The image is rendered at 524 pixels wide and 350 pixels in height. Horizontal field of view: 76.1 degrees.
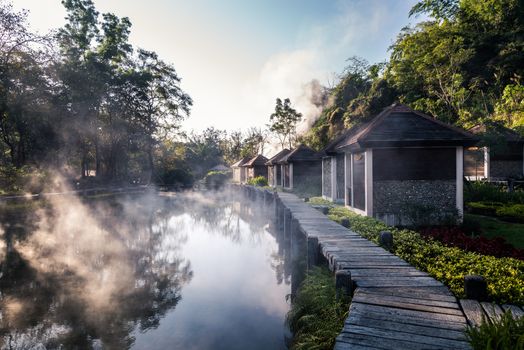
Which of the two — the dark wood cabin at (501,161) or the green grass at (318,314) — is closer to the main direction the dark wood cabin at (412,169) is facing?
the green grass

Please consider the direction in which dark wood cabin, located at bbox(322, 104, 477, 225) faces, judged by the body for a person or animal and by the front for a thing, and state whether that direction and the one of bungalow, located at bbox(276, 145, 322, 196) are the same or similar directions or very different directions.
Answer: same or similar directions

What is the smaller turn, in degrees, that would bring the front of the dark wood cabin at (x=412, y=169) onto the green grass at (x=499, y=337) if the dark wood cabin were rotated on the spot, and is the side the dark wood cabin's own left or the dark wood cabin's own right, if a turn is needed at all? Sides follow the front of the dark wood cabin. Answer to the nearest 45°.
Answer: approximately 90° to the dark wood cabin's own left

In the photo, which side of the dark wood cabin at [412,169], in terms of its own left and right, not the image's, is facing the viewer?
left

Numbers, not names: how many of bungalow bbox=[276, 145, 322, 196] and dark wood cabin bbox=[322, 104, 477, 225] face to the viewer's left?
2

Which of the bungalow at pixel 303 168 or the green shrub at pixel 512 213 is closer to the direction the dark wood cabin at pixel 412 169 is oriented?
the bungalow

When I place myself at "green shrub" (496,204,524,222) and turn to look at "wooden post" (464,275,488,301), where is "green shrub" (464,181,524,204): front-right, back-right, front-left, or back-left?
back-right

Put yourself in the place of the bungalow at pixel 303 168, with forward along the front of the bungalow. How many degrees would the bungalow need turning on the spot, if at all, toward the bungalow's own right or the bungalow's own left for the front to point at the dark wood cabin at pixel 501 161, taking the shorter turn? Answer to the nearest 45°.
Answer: approximately 180°

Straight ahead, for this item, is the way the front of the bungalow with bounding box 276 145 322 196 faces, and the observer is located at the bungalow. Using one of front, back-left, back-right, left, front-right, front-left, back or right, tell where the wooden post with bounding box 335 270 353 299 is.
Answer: left

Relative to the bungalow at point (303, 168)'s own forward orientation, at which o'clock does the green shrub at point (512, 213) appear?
The green shrub is roughly at 8 o'clock from the bungalow.

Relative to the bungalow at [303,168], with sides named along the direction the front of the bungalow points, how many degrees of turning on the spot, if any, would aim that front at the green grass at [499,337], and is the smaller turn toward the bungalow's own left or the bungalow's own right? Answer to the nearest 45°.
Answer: approximately 90° to the bungalow's own left

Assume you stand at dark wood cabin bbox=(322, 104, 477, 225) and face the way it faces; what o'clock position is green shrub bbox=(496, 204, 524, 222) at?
The green shrub is roughly at 5 o'clock from the dark wood cabin.

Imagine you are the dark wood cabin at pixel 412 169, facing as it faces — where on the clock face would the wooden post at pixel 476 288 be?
The wooden post is roughly at 9 o'clock from the dark wood cabin.

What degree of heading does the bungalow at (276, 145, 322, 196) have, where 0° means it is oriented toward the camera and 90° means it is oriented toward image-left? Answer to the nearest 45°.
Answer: approximately 90°

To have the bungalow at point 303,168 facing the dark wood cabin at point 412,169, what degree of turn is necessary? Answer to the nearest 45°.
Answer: approximately 90° to its left

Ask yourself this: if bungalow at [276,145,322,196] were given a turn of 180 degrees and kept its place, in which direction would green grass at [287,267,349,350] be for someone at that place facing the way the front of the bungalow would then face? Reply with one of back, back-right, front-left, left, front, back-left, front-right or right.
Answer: right

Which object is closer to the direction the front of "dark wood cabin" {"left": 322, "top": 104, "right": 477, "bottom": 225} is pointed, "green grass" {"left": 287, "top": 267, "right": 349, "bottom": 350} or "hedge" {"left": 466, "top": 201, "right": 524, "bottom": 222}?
the green grass
